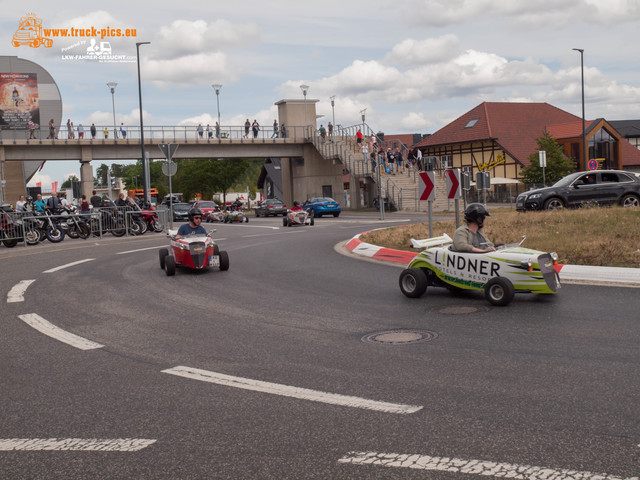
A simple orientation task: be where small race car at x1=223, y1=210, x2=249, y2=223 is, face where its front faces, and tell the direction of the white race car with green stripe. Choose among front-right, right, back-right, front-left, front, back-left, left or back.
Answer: front-left

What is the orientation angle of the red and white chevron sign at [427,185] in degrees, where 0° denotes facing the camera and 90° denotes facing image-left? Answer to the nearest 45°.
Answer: approximately 0°

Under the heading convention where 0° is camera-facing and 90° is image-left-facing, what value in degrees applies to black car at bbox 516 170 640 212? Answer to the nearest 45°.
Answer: approximately 90°

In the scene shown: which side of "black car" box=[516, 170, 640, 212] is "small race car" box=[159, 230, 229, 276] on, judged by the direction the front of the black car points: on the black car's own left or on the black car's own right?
on the black car's own left

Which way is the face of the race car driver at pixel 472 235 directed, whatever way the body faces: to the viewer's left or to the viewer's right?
to the viewer's right

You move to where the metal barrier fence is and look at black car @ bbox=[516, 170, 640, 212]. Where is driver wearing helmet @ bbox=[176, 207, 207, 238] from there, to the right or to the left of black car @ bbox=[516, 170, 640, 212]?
right

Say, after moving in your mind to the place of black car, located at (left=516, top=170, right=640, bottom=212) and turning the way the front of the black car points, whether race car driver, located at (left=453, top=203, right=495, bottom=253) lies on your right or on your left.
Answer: on your left

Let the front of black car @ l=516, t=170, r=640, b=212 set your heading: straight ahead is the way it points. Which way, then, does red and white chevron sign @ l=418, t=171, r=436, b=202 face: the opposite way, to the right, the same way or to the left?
to the left

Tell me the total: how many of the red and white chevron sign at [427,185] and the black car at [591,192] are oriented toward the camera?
1
